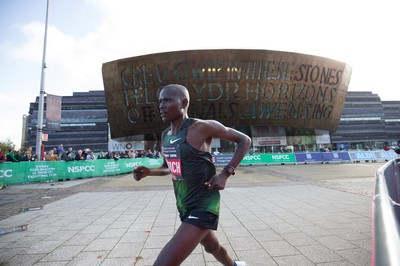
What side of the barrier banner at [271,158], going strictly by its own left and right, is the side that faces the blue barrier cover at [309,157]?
left

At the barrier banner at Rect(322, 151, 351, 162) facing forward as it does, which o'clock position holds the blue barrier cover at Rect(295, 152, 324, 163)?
The blue barrier cover is roughly at 2 o'clock from the barrier banner.

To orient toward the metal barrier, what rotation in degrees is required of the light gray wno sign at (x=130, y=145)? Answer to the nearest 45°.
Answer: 0° — it already faces it

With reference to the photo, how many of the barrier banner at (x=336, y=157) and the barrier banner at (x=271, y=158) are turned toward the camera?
2

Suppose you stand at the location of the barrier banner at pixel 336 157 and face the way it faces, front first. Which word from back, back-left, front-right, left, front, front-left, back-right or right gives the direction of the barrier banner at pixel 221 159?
front-right

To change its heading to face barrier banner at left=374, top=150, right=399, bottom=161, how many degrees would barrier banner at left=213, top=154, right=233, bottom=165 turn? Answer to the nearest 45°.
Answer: approximately 90° to its left

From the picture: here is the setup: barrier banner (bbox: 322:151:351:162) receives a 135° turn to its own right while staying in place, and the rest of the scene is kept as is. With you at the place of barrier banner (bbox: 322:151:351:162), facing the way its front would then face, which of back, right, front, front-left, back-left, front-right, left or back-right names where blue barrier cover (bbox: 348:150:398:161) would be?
right

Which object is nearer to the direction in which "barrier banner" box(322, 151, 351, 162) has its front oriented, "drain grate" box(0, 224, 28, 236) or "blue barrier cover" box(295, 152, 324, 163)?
the drain grate

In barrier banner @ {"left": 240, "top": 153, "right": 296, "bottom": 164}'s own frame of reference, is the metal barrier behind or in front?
in front

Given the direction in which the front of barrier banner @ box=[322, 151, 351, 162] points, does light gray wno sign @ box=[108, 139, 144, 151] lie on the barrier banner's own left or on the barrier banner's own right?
on the barrier banner's own right
